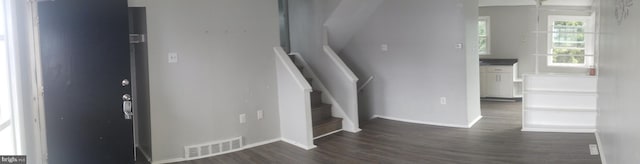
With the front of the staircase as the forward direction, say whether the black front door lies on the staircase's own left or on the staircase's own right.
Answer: on the staircase's own right

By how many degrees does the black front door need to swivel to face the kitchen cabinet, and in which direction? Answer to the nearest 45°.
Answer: approximately 90° to its left

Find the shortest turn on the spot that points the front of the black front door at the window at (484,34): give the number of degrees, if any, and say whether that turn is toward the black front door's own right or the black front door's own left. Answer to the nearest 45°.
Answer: approximately 90° to the black front door's own left

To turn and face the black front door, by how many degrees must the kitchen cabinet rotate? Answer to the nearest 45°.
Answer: approximately 45° to its right

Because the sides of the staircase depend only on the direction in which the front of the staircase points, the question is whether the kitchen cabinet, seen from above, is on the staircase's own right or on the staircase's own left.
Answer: on the staircase's own left

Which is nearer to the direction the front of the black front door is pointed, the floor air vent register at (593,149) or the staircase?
the floor air vent register

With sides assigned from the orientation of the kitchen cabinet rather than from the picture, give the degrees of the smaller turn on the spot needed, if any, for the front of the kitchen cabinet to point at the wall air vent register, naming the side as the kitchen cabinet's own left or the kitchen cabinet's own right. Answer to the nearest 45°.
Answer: approximately 45° to the kitchen cabinet's own right

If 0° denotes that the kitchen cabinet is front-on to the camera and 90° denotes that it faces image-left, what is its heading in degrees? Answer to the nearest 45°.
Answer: approximately 0°

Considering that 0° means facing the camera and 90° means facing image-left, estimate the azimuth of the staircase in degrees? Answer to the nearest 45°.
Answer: approximately 315°

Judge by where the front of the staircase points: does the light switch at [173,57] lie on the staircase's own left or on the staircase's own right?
on the staircase's own right

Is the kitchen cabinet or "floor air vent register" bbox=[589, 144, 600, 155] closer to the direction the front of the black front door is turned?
the floor air vent register

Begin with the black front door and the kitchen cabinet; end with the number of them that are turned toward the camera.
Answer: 2

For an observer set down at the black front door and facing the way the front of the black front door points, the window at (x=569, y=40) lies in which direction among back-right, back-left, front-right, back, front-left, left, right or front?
left
